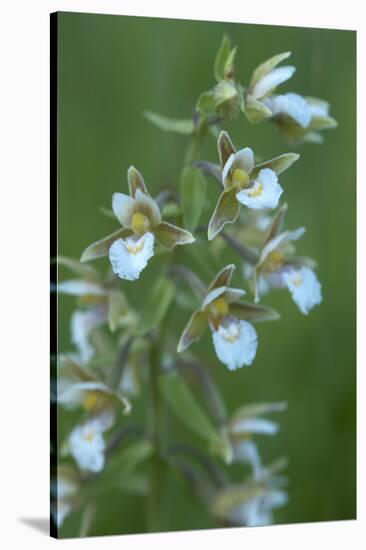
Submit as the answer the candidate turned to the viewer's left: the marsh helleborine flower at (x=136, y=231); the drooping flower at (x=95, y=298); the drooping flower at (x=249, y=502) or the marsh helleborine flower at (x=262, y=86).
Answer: the drooping flower at (x=95, y=298)

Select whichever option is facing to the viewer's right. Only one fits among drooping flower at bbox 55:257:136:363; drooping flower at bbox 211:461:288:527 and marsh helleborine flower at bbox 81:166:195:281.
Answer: drooping flower at bbox 211:461:288:527

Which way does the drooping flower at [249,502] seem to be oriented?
to the viewer's right

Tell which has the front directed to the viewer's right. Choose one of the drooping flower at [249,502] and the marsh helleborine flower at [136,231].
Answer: the drooping flower

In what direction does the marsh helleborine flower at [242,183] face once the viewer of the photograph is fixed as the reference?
facing the viewer and to the right of the viewer

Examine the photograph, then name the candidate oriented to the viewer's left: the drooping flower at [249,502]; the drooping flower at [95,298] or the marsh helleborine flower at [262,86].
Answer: the drooping flower at [95,298]

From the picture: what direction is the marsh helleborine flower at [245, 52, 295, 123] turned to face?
to the viewer's right

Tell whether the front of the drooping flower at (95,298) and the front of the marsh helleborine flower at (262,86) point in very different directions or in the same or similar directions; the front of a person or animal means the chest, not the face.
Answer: very different directions

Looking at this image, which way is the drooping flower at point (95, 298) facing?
to the viewer's left

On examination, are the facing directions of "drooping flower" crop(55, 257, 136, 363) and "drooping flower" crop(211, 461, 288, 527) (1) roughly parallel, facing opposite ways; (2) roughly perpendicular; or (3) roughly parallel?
roughly parallel, facing opposite ways

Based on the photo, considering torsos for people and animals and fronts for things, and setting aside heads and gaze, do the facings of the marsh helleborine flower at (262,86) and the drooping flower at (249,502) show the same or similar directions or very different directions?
same or similar directions

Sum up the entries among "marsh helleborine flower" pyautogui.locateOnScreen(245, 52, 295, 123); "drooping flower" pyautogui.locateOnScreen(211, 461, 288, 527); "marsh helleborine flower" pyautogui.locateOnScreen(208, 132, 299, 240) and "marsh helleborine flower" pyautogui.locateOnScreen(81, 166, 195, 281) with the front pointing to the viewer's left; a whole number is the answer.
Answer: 0

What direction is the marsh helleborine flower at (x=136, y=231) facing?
toward the camera
